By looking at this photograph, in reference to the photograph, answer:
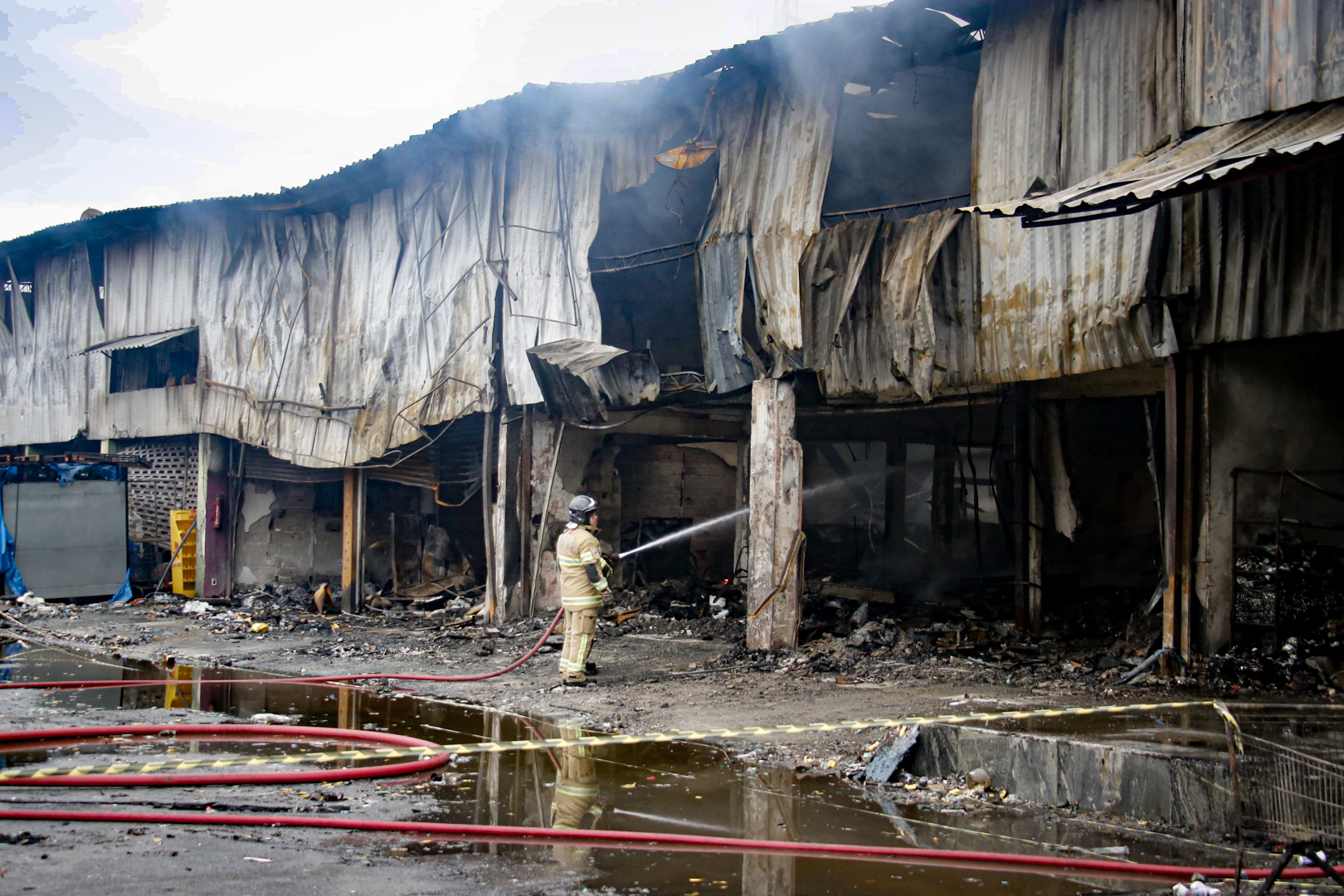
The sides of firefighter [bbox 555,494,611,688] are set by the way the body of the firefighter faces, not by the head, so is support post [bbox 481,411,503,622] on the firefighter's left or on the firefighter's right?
on the firefighter's left

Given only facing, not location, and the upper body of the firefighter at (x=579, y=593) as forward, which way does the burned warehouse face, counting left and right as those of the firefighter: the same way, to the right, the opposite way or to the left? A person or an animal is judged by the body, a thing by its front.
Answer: the opposite way

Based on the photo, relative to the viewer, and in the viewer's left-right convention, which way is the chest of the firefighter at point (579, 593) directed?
facing away from the viewer and to the right of the viewer

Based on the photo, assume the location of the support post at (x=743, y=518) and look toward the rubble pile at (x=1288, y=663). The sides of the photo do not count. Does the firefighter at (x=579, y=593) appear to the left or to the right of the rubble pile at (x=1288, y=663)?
right

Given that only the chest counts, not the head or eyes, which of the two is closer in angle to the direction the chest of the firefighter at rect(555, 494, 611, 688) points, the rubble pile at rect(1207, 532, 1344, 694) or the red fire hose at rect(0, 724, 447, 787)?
the rubble pile

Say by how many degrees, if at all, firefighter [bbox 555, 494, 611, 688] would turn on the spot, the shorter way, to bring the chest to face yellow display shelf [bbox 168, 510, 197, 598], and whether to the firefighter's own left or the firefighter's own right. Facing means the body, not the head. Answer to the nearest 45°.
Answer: approximately 90° to the firefighter's own left

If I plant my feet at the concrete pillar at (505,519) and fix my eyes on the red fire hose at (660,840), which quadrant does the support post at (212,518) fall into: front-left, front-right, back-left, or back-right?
back-right

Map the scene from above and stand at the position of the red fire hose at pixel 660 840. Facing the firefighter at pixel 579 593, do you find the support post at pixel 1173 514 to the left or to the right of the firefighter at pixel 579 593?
right

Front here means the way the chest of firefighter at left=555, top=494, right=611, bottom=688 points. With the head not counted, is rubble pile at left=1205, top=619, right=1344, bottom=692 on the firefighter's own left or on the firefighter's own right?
on the firefighter's own right

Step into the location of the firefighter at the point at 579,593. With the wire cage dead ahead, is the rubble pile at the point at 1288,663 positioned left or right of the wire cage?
left

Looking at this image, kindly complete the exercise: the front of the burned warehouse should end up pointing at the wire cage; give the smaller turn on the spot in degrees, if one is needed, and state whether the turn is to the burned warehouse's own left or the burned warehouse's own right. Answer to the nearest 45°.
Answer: approximately 45° to the burned warehouse's own left

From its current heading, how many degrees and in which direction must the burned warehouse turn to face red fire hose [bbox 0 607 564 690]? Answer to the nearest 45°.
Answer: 0° — it already faces it

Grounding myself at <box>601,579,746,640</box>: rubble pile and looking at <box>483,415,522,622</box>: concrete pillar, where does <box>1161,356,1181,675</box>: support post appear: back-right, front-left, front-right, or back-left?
back-left

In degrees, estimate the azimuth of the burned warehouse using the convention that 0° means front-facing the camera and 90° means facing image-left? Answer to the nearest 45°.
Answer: approximately 45°
